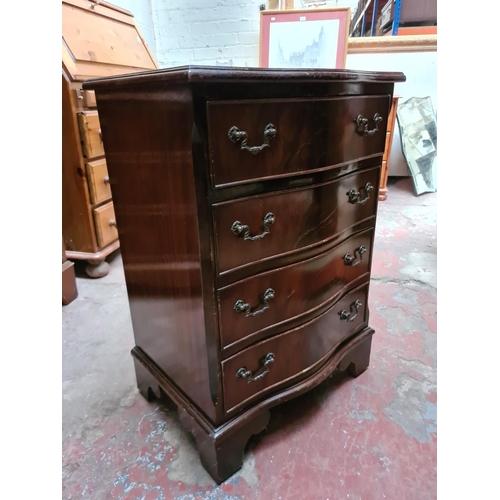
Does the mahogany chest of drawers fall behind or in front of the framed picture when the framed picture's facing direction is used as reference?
in front

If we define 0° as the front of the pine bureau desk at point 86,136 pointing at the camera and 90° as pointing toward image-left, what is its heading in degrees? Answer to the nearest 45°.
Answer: approximately 315°

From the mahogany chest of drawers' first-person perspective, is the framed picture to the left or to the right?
on its left

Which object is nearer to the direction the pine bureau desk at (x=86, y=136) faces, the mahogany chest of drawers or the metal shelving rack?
the mahogany chest of drawers

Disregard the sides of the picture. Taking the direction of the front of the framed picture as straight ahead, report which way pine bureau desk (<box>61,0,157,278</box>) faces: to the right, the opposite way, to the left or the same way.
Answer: to the left

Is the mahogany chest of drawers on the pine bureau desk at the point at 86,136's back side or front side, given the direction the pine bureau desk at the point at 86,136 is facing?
on the front side

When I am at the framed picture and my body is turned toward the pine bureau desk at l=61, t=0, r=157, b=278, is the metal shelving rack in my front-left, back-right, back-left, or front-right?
back-right

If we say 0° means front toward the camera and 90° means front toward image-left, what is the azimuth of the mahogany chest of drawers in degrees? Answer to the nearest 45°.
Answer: approximately 315°

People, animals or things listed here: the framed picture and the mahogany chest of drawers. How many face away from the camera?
0

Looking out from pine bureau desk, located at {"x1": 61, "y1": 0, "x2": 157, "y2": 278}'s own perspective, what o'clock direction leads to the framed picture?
The framed picture is roughly at 10 o'clock from the pine bureau desk.

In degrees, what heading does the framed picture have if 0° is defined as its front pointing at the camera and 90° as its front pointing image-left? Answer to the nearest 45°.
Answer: approximately 0°

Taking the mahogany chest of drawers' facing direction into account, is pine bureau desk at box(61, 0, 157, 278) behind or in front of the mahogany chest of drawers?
behind
